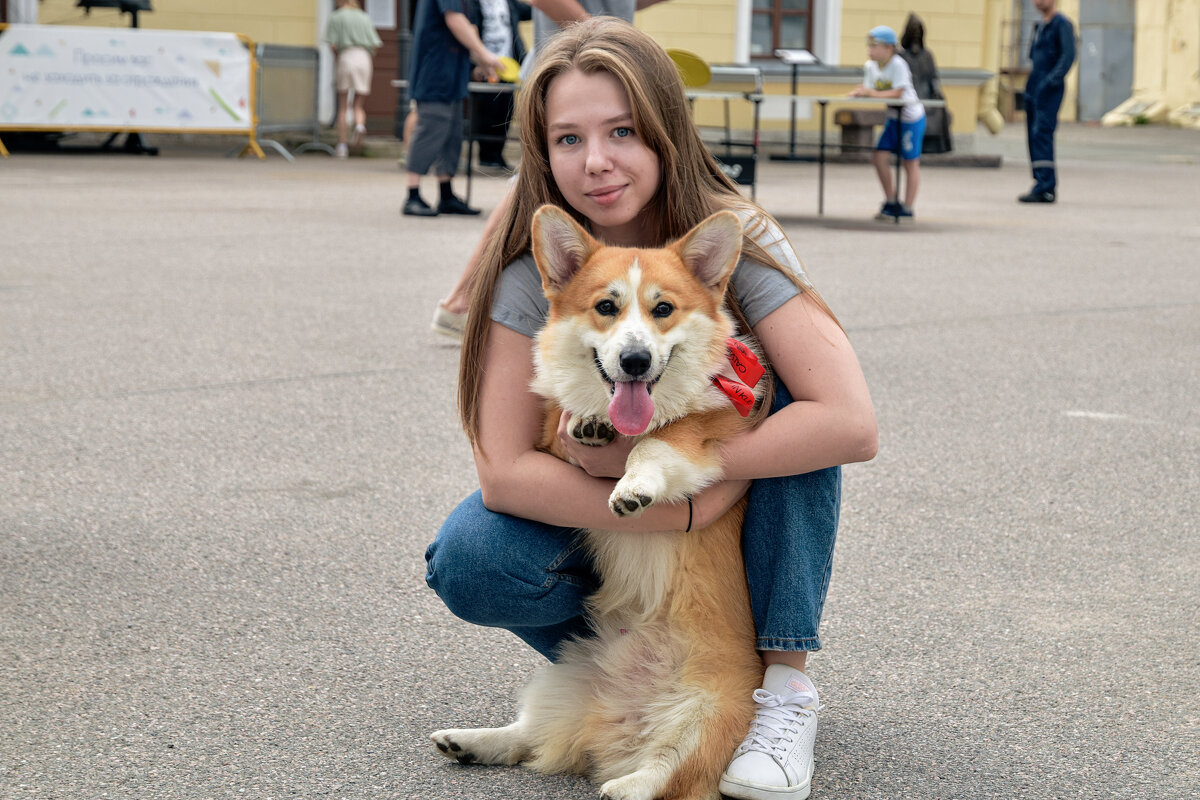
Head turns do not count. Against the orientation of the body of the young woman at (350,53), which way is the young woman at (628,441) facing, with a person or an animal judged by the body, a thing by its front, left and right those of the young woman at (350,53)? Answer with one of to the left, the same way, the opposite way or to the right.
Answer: the opposite way

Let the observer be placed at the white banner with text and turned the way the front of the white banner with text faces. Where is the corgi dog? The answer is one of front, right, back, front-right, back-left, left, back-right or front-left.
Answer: front

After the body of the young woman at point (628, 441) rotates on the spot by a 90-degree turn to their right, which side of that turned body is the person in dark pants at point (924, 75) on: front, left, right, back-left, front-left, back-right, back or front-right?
right

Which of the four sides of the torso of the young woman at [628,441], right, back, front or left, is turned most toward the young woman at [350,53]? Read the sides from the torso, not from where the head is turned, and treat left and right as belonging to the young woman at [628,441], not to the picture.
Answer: back

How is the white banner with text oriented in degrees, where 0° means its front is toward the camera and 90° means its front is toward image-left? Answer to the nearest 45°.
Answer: approximately 0°

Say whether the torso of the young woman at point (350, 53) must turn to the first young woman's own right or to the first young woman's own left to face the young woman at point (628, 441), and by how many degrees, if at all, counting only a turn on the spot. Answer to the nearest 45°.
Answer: approximately 180°

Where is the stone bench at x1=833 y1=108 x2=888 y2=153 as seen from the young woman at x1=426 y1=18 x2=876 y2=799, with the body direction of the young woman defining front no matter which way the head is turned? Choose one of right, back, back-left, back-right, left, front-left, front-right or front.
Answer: back

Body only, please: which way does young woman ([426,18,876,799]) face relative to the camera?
toward the camera

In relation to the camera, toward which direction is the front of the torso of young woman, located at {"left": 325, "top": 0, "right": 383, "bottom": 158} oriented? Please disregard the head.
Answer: away from the camera
